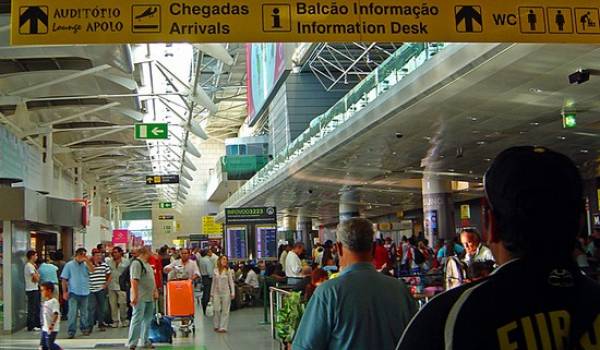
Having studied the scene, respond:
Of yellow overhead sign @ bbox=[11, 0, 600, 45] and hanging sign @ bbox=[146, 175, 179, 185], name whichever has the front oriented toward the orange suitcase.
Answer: the hanging sign

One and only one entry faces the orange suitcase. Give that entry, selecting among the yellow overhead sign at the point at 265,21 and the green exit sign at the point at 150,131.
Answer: the green exit sign

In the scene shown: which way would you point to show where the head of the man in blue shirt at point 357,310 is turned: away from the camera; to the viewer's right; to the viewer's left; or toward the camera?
away from the camera

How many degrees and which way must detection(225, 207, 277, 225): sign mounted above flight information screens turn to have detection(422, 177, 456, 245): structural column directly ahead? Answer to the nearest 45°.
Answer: approximately 135° to its left

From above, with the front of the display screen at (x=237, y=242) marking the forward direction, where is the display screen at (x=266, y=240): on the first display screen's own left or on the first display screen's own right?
on the first display screen's own left

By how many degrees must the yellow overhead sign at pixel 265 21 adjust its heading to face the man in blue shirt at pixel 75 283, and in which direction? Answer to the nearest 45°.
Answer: approximately 135° to its right

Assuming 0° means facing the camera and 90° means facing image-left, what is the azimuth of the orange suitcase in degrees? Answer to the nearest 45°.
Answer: approximately 0°

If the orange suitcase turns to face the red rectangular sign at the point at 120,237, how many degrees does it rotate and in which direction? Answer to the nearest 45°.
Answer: approximately 180°

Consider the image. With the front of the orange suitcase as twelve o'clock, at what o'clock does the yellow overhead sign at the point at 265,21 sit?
The yellow overhead sign is roughly at 12 o'clock from the orange suitcase.

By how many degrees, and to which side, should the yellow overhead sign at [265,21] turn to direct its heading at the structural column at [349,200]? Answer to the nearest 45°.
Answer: approximately 180°

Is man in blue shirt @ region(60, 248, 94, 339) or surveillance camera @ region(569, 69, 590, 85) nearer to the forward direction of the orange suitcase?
the surveillance camera

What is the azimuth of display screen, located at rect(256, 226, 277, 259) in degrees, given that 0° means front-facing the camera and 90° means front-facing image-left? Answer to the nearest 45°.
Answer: approximately 0°
